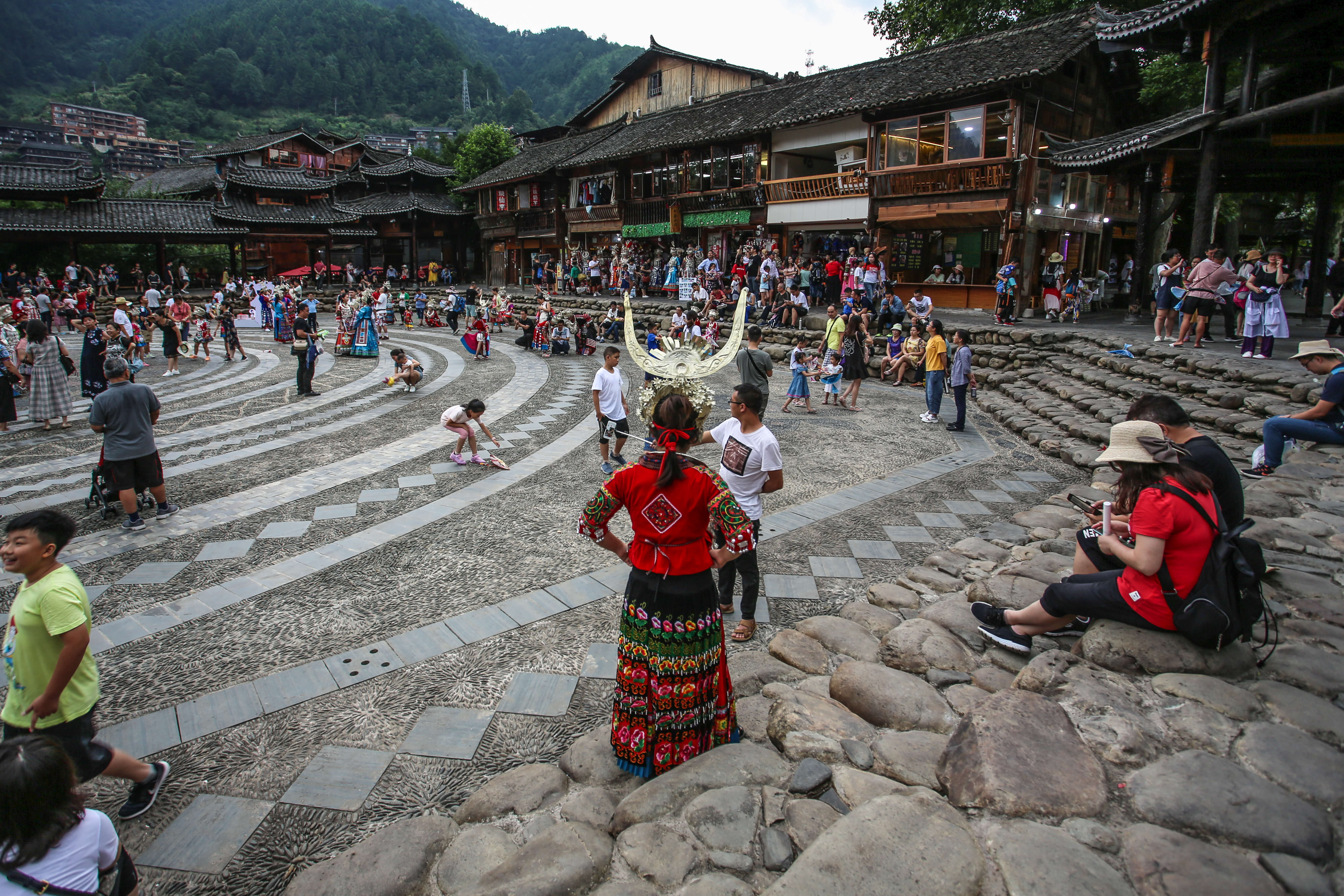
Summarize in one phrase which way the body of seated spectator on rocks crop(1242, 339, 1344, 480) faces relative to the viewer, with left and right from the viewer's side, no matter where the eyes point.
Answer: facing to the left of the viewer

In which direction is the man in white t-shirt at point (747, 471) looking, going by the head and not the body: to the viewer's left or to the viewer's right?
to the viewer's left

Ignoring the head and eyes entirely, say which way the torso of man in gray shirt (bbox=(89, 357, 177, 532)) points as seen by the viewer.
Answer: away from the camera

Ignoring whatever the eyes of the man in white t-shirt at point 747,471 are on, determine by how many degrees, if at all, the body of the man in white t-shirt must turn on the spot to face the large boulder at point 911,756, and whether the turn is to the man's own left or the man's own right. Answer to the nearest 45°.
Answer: approximately 45° to the man's own left

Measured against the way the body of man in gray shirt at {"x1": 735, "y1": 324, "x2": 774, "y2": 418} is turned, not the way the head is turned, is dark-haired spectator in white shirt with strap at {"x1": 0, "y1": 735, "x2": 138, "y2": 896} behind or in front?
behind

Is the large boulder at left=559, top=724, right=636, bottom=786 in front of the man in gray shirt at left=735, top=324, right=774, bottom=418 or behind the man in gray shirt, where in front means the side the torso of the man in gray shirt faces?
behind

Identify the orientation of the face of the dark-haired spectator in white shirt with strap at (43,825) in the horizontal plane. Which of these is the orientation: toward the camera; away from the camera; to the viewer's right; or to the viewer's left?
away from the camera

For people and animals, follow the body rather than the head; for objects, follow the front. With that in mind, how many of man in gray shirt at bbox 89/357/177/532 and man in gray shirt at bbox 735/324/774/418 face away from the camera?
2

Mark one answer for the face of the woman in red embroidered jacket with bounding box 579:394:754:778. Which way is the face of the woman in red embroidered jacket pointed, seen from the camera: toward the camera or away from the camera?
away from the camera

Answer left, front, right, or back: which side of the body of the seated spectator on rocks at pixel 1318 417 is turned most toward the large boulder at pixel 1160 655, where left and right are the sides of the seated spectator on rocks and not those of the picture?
left
